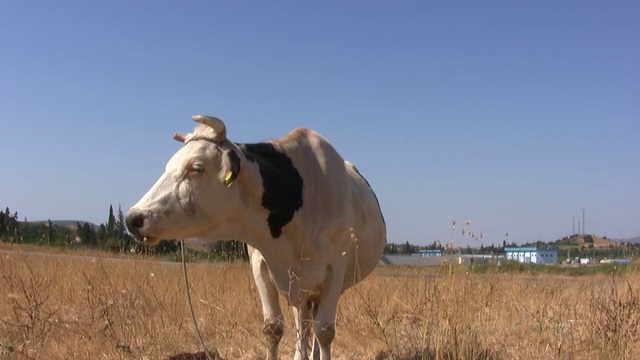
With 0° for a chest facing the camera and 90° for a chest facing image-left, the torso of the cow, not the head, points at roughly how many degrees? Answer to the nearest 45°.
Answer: approximately 45°

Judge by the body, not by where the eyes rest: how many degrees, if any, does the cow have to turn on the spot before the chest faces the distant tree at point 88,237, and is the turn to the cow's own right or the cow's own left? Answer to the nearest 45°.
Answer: approximately 135° to the cow's own right

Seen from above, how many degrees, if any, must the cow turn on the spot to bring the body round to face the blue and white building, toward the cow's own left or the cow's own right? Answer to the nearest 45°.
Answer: approximately 180°

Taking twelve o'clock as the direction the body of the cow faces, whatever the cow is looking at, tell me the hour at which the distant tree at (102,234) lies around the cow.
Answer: The distant tree is roughly at 4 o'clock from the cow.

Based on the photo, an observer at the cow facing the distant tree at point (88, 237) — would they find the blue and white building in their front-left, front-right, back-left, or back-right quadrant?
front-right

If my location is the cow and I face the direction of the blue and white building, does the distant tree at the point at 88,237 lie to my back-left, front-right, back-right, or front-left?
front-left
